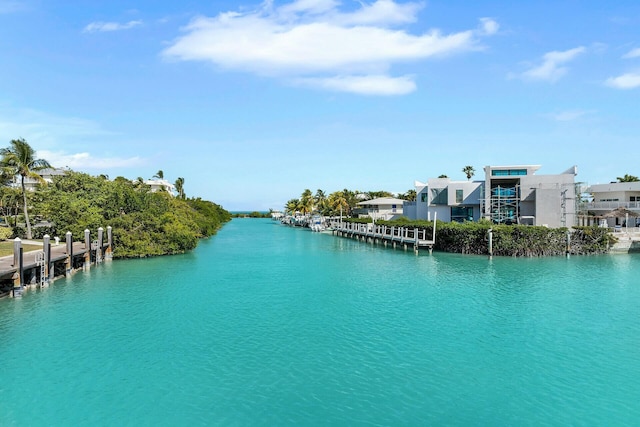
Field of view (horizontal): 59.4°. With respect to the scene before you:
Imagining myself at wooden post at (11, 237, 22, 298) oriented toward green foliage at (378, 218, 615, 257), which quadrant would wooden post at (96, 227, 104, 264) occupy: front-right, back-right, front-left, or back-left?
front-left

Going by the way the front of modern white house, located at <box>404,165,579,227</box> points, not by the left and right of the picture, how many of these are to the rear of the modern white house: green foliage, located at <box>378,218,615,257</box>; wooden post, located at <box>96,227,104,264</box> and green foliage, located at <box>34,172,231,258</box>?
0

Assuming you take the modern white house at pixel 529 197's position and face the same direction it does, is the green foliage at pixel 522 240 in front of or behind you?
in front
